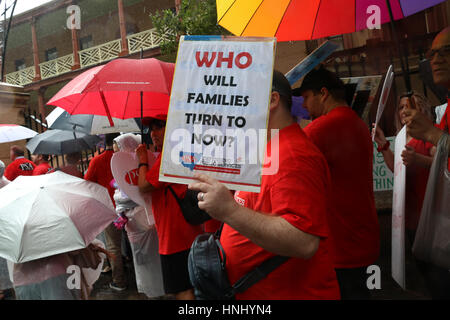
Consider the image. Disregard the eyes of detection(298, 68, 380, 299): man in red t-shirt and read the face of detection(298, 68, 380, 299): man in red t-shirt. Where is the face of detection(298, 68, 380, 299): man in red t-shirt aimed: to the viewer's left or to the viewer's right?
to the viewer's left

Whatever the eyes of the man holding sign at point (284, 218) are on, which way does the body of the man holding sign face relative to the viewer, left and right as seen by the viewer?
facing to the left of the viewer

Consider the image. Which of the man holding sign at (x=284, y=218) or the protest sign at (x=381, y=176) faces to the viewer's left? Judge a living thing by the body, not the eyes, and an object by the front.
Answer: the man holding sign

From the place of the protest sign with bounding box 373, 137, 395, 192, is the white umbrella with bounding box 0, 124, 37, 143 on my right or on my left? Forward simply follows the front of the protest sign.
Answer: on my right

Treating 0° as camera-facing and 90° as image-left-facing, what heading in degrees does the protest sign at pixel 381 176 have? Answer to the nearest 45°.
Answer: approximately 0°

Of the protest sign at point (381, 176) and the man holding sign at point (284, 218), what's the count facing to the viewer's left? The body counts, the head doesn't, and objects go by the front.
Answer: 1

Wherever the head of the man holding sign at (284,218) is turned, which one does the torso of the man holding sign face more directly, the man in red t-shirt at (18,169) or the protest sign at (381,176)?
the man in red t-shirt

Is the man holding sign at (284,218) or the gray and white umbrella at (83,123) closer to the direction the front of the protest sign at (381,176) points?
the man holding sign

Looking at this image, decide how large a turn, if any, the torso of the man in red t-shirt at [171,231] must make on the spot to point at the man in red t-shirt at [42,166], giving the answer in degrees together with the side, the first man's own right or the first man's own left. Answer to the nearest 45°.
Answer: approximately 90° to the first man's own right

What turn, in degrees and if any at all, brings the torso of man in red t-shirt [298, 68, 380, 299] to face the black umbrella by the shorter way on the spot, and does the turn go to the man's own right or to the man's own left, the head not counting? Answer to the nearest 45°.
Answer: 0° — they already face it
